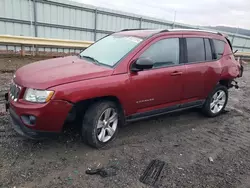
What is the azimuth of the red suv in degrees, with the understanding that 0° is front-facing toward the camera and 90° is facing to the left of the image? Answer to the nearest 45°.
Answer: approximately 45°
